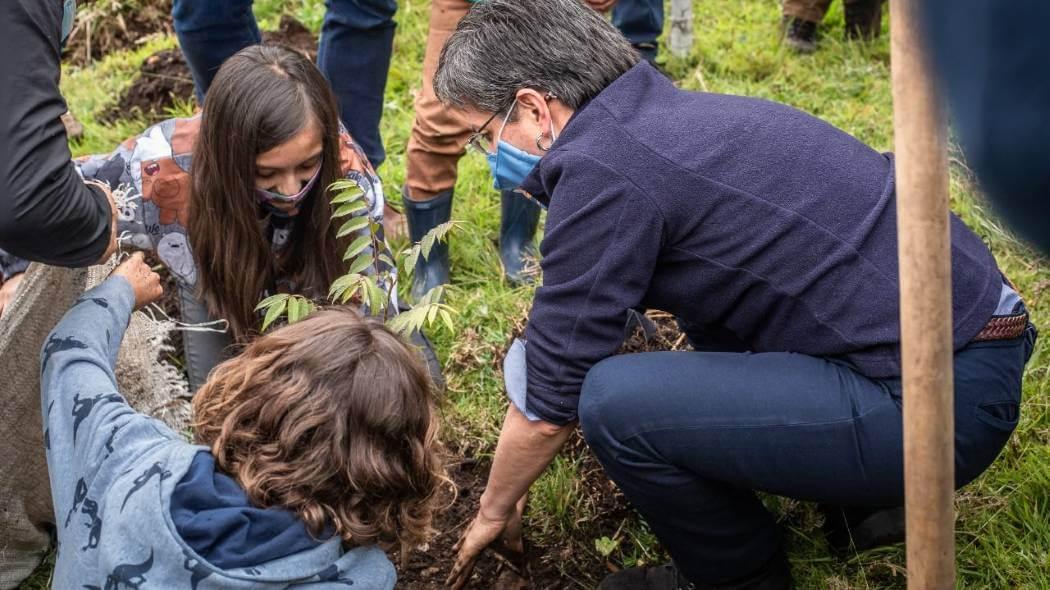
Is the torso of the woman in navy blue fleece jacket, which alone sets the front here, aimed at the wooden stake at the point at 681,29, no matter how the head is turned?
no

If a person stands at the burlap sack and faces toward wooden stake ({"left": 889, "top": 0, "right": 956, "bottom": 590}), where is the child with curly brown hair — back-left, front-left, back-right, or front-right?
front-right

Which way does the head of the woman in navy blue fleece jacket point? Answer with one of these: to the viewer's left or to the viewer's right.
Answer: to the viewer's left

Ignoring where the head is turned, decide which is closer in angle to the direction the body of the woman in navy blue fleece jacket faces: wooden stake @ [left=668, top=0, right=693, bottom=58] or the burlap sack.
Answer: the burlap sack

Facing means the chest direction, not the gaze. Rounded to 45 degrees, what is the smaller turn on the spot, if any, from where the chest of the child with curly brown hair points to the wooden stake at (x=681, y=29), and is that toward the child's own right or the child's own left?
approximately 45° to the child's own right

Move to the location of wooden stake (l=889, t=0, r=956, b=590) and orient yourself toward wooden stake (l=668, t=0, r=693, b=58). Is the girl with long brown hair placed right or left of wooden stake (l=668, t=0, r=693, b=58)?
left

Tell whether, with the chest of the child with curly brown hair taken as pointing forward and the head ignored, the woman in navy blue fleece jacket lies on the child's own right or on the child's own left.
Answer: on the child's own right

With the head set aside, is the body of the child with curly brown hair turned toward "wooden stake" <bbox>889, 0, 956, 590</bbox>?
no

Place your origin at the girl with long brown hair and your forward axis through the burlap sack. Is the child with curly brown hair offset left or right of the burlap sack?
left

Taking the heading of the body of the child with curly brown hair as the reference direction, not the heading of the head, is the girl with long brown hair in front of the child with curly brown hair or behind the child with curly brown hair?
in front

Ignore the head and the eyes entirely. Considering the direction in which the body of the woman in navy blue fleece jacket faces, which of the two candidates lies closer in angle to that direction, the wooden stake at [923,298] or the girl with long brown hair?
the girl with long brown hair

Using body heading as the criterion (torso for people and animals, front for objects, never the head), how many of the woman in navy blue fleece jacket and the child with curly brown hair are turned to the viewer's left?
1

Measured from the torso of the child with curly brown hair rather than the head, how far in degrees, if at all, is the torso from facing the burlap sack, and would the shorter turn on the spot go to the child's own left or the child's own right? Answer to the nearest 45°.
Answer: approximately 45° to the child's own left

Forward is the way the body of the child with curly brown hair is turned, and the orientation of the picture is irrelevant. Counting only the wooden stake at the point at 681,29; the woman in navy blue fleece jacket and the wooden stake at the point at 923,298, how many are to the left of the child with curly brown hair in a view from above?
0

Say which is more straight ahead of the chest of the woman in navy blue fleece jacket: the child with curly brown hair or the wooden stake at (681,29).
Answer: the child with curly brown hair

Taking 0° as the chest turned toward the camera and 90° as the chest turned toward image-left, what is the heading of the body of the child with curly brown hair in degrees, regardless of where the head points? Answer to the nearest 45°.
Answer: approximately 180°

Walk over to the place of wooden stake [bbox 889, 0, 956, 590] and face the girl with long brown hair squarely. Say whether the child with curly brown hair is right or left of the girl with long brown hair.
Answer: left

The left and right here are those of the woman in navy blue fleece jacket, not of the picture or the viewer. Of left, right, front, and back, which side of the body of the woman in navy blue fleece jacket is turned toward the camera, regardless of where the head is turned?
left

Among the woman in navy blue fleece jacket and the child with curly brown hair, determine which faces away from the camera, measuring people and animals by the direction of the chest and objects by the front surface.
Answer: the child with curly brown hair

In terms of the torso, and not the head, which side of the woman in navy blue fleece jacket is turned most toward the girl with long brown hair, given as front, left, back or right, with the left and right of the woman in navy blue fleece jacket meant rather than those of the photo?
front
